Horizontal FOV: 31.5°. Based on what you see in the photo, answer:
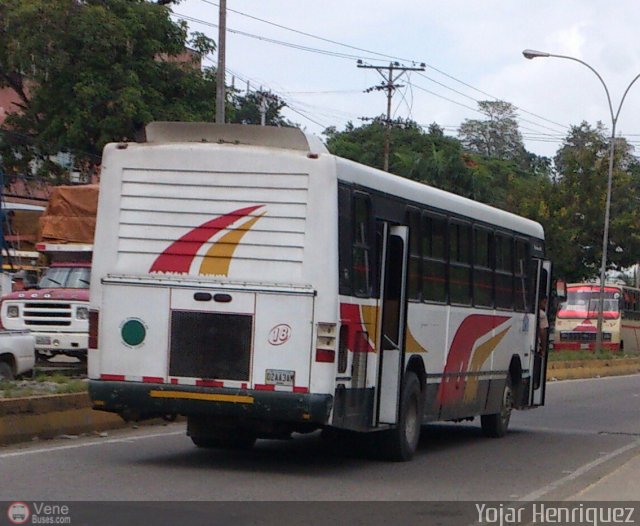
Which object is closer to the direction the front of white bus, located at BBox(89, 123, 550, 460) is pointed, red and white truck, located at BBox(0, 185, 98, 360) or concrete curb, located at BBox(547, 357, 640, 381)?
the concrete curb

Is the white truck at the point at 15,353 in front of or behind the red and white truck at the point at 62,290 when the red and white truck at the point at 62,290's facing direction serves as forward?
in front

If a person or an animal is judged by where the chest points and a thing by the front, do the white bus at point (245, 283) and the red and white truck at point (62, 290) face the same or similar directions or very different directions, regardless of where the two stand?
very different directions

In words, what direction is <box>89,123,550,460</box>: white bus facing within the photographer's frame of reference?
facing away from the viewer and to the right of the viewer

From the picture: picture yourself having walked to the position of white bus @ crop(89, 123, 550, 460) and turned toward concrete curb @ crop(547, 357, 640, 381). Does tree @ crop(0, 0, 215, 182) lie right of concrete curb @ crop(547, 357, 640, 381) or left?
left

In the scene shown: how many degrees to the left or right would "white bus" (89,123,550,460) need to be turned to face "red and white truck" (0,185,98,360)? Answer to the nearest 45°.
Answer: approximately 45° to its left

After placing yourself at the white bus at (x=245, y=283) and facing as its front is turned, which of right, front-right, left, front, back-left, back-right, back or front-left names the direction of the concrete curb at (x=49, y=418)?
left
